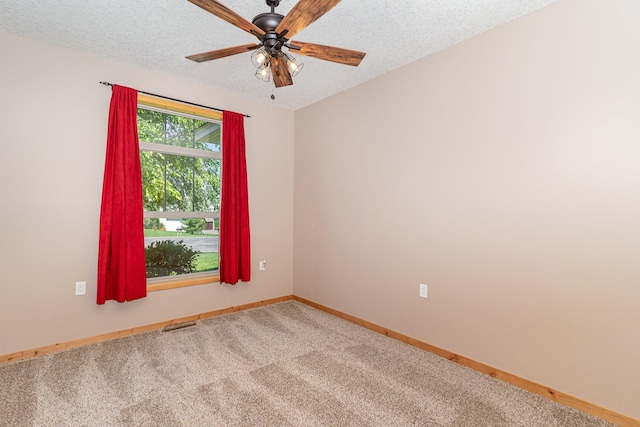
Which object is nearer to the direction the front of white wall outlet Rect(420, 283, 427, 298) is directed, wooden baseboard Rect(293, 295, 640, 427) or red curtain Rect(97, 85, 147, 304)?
the red curtain

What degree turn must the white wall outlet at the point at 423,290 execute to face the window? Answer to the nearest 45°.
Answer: approximately 45° to its right

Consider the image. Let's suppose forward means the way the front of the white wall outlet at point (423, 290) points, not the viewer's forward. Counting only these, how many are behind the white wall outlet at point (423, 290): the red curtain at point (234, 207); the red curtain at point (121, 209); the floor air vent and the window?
0

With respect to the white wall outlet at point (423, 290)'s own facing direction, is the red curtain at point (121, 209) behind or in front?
in front

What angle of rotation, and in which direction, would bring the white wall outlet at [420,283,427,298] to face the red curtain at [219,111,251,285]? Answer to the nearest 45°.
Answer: approximately 45° to its right

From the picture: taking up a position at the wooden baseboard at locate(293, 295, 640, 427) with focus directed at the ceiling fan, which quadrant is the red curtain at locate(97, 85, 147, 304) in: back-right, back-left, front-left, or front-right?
front-right

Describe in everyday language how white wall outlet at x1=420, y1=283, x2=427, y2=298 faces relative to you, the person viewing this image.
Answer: facing the viewer and to the left of the viewer

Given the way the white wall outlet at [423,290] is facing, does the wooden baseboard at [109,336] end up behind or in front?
in front

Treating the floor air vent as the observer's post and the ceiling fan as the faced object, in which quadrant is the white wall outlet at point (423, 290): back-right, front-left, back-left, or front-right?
front-left

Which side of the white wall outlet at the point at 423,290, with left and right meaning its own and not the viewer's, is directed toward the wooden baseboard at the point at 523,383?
left
